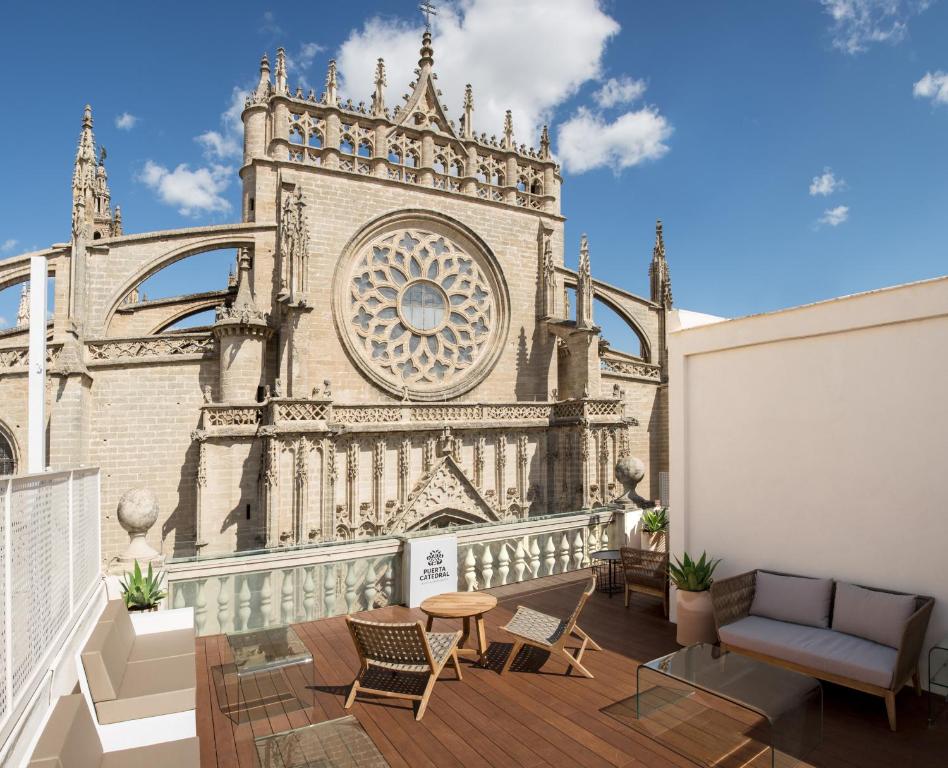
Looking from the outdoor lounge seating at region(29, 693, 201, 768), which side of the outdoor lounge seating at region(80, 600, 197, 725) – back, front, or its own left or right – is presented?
right

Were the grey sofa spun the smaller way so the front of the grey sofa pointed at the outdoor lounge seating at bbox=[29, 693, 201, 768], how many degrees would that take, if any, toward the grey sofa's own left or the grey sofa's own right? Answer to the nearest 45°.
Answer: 0° — it already faces it

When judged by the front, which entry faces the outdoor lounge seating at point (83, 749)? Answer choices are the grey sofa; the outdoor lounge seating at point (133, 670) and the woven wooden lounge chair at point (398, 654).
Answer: the grey sofa

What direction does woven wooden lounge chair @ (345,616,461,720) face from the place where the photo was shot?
facing away from the viewer and to the right of the viewer

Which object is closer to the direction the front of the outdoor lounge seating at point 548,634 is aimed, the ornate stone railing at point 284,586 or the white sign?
the ornate stone railing

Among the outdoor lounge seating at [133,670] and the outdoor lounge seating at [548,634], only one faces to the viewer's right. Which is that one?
the outdoor lounge seating at [133,670]

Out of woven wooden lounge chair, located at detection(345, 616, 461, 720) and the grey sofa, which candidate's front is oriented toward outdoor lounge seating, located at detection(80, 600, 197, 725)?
the grey sofa

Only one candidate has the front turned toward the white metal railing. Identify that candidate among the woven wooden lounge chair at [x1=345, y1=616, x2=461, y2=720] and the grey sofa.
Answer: the grey sofa

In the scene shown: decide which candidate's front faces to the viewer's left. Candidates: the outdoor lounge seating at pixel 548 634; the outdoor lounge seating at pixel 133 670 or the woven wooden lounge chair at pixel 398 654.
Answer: the outdoor lounge seating at pixel 548 634

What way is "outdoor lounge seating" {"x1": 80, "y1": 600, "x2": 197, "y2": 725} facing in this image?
to the viewer's right

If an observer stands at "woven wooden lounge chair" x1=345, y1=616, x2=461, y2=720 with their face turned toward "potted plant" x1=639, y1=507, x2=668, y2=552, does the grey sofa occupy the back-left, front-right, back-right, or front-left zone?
front-right

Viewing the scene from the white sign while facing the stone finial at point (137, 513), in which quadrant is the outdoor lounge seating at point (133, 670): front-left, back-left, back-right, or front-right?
front-left

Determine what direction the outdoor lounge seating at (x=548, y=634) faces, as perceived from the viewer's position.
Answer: facing to the left of the viewer

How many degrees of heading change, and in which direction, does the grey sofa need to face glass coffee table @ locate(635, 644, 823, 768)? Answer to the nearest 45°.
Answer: approximately 45° to its left

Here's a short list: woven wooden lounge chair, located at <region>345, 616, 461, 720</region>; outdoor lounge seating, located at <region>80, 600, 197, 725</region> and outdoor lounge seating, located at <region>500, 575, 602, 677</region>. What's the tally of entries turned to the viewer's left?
1

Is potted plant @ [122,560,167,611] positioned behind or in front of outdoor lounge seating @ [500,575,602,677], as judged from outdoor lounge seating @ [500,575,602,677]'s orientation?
in front

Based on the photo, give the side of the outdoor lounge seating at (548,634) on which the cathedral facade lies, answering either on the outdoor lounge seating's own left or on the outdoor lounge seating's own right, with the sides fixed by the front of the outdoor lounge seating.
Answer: on the outdoor lounge seating's own right

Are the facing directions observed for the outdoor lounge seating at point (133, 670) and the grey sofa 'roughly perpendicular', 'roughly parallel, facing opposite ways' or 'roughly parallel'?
roughly parallel, facing opposite ways
